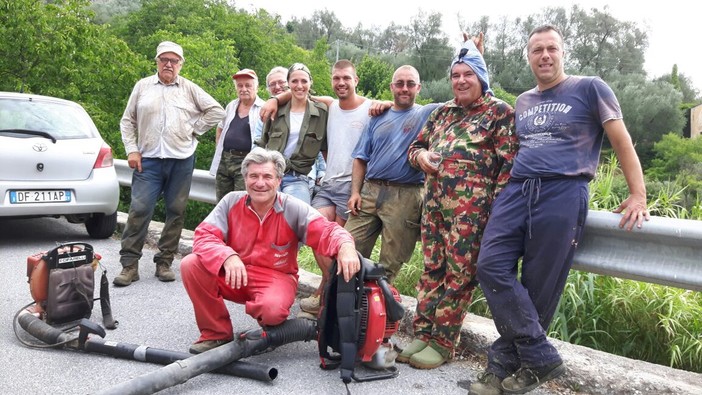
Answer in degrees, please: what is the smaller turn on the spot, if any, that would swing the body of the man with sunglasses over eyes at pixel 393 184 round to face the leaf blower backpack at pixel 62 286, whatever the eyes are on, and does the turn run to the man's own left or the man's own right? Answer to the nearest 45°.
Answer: approximately 90° to the man's own right

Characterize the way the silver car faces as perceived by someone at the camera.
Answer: facing away from the viewer

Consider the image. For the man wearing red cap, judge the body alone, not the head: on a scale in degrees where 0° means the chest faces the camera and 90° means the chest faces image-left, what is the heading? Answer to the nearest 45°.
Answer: approximately 0°

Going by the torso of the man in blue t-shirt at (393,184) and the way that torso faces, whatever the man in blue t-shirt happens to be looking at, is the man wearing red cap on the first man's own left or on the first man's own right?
on the first man's own right

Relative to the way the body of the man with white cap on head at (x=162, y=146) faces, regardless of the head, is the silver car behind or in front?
behind

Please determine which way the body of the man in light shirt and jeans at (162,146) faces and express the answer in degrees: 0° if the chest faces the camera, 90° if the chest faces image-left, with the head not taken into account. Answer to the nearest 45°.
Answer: approximately 0°

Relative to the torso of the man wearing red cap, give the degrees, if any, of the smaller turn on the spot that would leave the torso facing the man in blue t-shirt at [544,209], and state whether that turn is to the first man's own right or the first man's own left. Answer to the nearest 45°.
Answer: approximately 45° to the first man's own left

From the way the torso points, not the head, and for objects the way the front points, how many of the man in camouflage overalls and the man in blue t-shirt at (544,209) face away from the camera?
0

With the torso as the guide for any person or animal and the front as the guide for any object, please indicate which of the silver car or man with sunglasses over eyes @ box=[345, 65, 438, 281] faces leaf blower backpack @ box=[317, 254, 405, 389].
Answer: the man with sunglasses over eyes

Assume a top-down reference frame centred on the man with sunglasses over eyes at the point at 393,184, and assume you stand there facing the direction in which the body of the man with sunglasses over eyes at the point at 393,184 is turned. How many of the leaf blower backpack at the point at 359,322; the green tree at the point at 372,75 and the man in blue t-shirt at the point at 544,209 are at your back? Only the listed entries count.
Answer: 1
